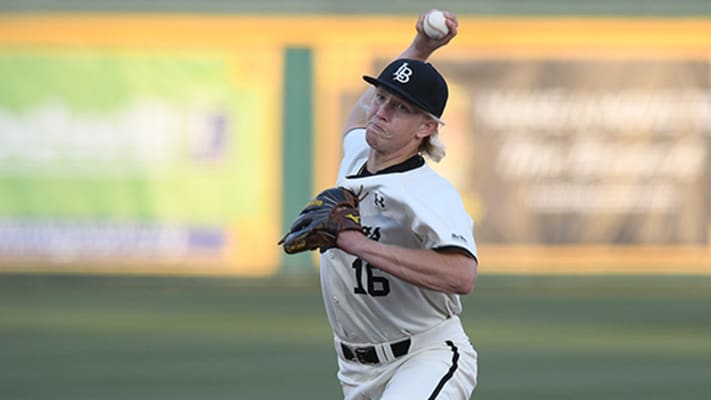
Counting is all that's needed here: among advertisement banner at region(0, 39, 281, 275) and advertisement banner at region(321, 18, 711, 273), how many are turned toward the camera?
2

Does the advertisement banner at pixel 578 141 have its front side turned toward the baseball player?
yes

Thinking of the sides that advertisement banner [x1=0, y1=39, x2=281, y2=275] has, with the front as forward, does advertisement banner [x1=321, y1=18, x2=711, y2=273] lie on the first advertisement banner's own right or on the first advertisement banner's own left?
on the first advertisement banner's own left

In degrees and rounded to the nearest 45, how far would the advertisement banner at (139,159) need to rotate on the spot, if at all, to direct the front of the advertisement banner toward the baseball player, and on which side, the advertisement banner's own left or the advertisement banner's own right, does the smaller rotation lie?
0° — it already faces them

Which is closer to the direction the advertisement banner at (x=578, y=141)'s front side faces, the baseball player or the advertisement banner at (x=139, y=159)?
the baseball player

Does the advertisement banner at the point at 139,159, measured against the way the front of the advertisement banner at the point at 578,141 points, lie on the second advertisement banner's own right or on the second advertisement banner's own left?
on the second advertisement banner's own right
